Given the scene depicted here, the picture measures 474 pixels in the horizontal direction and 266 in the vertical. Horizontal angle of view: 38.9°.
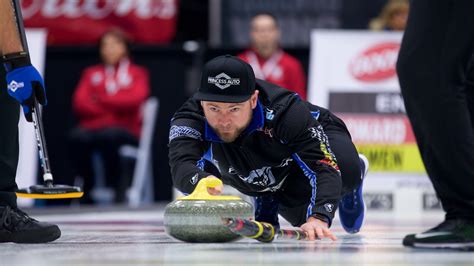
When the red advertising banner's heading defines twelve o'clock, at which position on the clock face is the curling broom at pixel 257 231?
The curling broom is roughly at 12 o'clock from the red advertising banner.

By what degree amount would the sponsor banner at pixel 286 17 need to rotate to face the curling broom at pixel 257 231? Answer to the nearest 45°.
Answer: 0° — it already faces it

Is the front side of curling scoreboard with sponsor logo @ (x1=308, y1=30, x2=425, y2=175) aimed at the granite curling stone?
yes

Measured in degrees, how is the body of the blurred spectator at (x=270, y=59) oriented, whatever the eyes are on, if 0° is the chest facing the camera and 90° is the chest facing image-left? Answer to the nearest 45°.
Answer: approximately 0°

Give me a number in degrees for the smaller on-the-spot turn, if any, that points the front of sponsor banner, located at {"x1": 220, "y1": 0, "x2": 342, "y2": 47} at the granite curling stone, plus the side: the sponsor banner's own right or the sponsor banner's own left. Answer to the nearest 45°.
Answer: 0° — it already faces it

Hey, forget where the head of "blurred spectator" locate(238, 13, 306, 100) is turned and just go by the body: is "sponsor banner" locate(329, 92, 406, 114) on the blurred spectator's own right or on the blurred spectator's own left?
on the blurred spectator's own left
